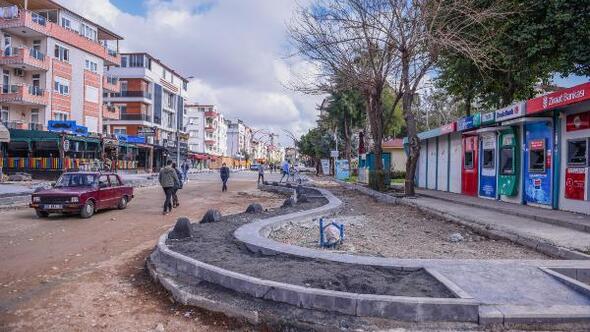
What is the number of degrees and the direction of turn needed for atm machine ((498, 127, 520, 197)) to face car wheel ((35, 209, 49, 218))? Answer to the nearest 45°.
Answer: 0° — it already faces it

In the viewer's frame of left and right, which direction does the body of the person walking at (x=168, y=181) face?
facing away from the viewer

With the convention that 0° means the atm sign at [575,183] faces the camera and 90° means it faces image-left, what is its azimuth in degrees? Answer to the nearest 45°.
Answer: approximately 45°

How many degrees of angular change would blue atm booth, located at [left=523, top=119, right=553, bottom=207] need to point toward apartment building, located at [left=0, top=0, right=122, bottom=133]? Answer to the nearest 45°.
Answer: approximately 45° to its right

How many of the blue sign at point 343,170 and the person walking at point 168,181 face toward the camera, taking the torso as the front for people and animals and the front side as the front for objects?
1

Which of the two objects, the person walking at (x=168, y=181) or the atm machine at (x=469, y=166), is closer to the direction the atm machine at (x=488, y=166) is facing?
the person walking

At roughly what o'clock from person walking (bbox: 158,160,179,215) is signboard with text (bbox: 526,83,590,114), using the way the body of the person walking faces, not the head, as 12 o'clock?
The signboard with text is roughly at 4 o'clock from the person walking.

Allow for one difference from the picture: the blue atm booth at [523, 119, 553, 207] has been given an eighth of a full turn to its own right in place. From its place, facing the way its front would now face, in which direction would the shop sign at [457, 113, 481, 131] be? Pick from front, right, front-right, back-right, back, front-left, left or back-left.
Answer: front-right

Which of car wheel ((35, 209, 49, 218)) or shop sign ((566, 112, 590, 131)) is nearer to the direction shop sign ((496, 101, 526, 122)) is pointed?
the car wheel

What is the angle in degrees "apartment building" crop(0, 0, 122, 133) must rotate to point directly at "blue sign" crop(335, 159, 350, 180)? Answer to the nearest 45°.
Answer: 0° — it already faces it

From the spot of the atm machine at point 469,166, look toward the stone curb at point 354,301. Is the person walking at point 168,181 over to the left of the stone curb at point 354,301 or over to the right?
right
